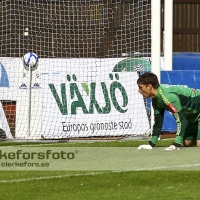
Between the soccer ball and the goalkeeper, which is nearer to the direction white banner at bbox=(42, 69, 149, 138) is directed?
the goalkeeper

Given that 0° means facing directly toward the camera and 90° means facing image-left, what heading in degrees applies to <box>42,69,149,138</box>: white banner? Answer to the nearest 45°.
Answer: approximately 0°

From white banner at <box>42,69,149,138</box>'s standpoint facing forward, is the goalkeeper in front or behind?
in front

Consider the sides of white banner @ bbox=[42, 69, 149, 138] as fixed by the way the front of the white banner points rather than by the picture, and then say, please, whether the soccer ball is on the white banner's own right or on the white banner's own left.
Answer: on the white banner's own right
